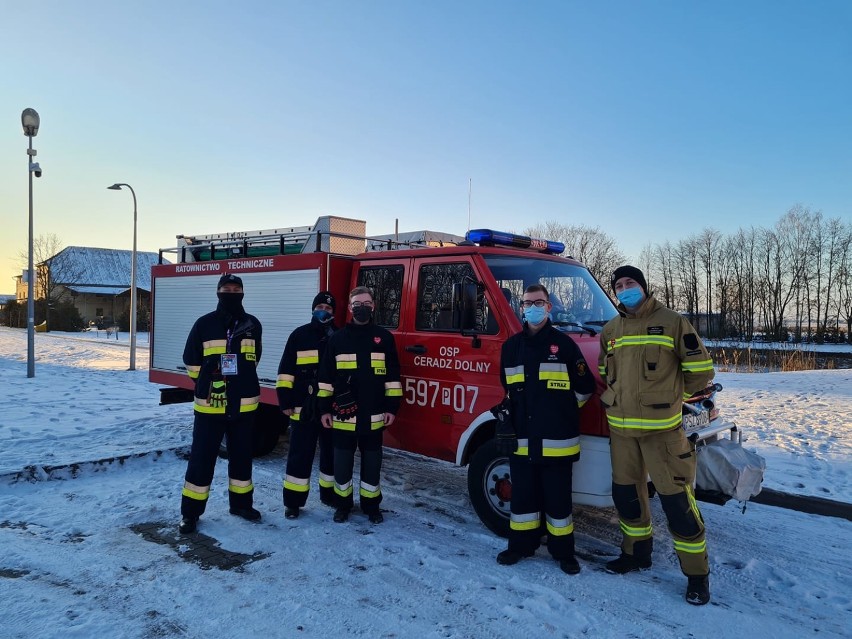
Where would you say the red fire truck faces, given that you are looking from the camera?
facing the viewer and to the right of the viewer

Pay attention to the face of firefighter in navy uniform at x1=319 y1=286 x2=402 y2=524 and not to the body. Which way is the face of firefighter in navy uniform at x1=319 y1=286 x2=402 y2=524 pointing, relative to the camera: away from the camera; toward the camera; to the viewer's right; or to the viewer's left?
toward the camera

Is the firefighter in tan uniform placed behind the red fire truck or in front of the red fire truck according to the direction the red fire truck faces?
in front

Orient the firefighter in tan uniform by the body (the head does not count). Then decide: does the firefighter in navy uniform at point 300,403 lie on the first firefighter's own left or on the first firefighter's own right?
on the first firefighter's own right

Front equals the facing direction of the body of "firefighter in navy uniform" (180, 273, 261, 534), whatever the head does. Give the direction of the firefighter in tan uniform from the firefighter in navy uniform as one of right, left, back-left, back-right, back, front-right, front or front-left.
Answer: front-left

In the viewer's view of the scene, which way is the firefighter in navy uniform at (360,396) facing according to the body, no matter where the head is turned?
toward the camera

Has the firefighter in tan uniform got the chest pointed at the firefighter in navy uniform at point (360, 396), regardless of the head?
no

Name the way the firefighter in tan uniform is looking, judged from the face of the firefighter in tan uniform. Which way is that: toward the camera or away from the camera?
toward the camera

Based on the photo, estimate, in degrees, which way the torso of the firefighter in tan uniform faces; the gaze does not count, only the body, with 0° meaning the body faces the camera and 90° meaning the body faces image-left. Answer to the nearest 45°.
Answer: approximately 45°

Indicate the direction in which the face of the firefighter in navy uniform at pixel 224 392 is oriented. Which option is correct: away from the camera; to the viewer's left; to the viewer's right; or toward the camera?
toward the camera

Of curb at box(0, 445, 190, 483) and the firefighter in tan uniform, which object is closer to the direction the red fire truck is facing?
the firefighter in tan uniform

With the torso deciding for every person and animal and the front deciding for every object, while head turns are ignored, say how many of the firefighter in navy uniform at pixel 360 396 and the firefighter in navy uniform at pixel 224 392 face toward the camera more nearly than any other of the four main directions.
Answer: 2

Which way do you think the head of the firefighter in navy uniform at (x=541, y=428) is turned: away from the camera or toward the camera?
toward the camera

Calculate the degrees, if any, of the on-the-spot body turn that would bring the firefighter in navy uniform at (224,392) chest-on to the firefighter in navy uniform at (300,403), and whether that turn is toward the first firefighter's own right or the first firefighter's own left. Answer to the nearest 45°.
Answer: approximately 90° to the first firefighter's own left

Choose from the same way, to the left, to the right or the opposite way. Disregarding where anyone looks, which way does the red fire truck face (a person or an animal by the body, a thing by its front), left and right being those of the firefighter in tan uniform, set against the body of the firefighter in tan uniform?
to the left

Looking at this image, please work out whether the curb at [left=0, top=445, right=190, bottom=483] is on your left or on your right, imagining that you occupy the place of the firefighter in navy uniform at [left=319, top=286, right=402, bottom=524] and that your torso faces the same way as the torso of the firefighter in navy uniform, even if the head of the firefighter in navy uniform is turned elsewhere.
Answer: on your right

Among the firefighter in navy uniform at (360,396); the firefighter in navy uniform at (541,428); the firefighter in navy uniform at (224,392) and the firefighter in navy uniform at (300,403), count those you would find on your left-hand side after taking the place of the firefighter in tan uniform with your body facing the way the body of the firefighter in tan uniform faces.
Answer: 0
